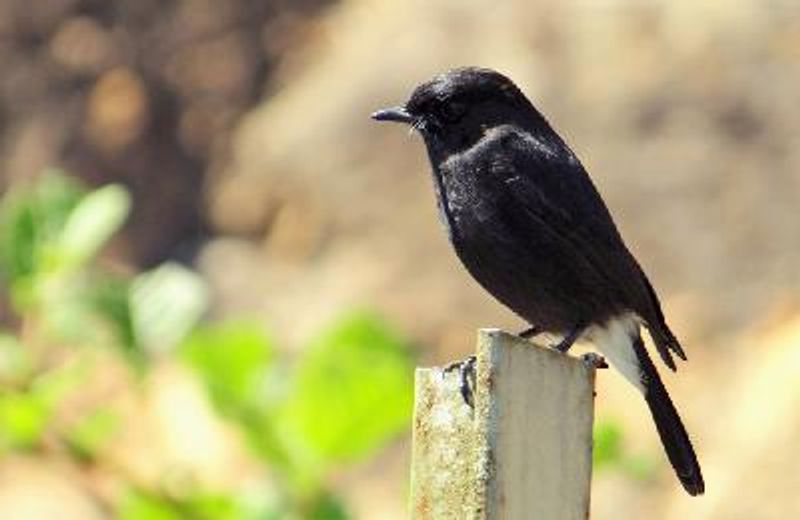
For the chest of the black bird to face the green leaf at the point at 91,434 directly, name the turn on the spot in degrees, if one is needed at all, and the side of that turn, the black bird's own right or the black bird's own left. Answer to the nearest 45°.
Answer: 0° — it already faces it

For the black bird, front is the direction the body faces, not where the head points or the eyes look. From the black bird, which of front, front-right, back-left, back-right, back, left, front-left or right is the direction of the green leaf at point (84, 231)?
front

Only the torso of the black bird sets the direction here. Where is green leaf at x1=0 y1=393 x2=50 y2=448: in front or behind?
in front

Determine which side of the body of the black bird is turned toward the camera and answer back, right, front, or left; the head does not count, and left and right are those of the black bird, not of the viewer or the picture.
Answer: left

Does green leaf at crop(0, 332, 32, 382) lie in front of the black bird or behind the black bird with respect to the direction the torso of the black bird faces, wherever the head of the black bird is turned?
in front

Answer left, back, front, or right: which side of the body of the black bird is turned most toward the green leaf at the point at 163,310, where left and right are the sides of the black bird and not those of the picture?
front

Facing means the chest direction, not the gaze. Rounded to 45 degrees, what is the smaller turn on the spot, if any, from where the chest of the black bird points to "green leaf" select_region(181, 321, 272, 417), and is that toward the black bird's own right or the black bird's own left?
0° — it already faces it
